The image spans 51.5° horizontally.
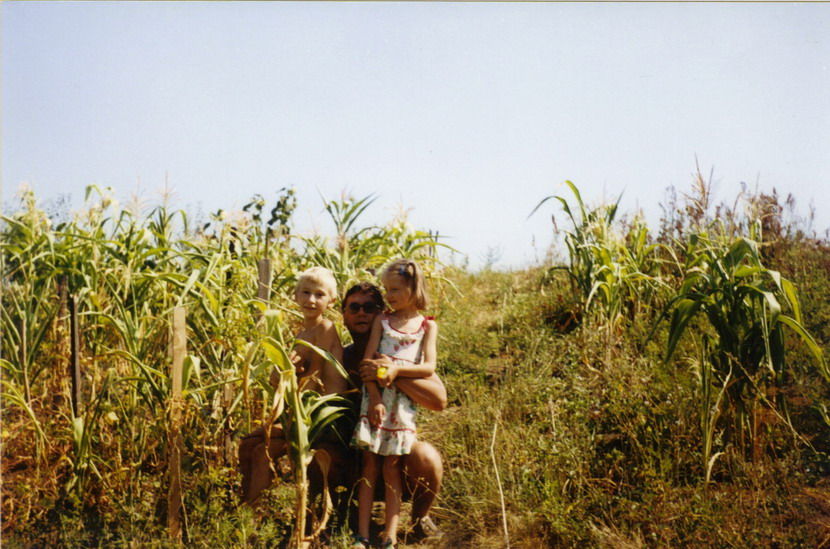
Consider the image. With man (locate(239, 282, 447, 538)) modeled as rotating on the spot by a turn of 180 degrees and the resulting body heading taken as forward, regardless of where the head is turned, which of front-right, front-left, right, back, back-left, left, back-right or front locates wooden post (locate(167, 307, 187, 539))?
left

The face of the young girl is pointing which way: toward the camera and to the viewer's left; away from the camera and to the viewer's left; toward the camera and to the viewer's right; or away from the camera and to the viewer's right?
toward the camera and to the viewer's left

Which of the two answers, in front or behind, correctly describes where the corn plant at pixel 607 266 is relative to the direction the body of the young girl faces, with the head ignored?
behind

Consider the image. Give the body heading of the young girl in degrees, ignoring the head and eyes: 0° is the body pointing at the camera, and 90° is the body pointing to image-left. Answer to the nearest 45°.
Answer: approximately 45°

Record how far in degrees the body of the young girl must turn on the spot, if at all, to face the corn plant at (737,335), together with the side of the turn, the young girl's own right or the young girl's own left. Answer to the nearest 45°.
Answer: approximately 135° to the young girl's own left

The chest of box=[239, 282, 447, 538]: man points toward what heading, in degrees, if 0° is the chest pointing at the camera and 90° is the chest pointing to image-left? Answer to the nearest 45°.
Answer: approximately 0°

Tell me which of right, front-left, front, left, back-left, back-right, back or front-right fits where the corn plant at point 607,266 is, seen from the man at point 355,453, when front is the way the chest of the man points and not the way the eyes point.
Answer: back-left

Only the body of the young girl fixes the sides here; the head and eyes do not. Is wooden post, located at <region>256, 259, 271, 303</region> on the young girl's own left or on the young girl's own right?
on the young girl's own right
